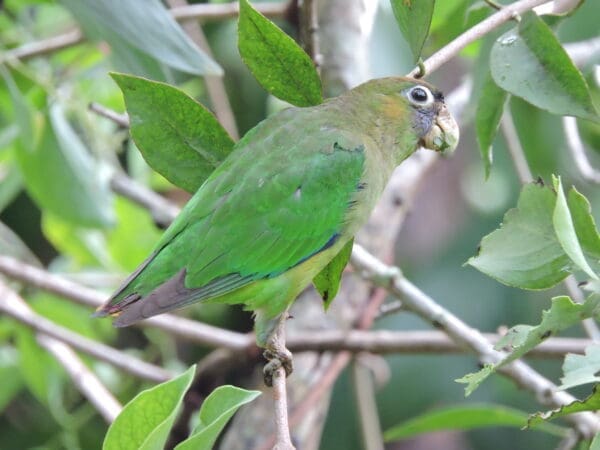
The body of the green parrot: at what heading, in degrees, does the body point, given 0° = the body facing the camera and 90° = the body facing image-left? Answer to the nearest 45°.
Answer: approximately 270°

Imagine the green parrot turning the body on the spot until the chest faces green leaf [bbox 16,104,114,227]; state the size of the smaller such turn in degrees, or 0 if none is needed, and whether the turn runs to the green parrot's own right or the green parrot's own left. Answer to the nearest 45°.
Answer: approximately 135° to the green parrot's own left
